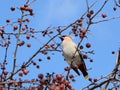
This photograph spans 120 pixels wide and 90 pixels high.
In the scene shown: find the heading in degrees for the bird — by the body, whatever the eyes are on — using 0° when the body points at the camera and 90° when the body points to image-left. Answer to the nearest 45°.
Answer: approximately 45°
